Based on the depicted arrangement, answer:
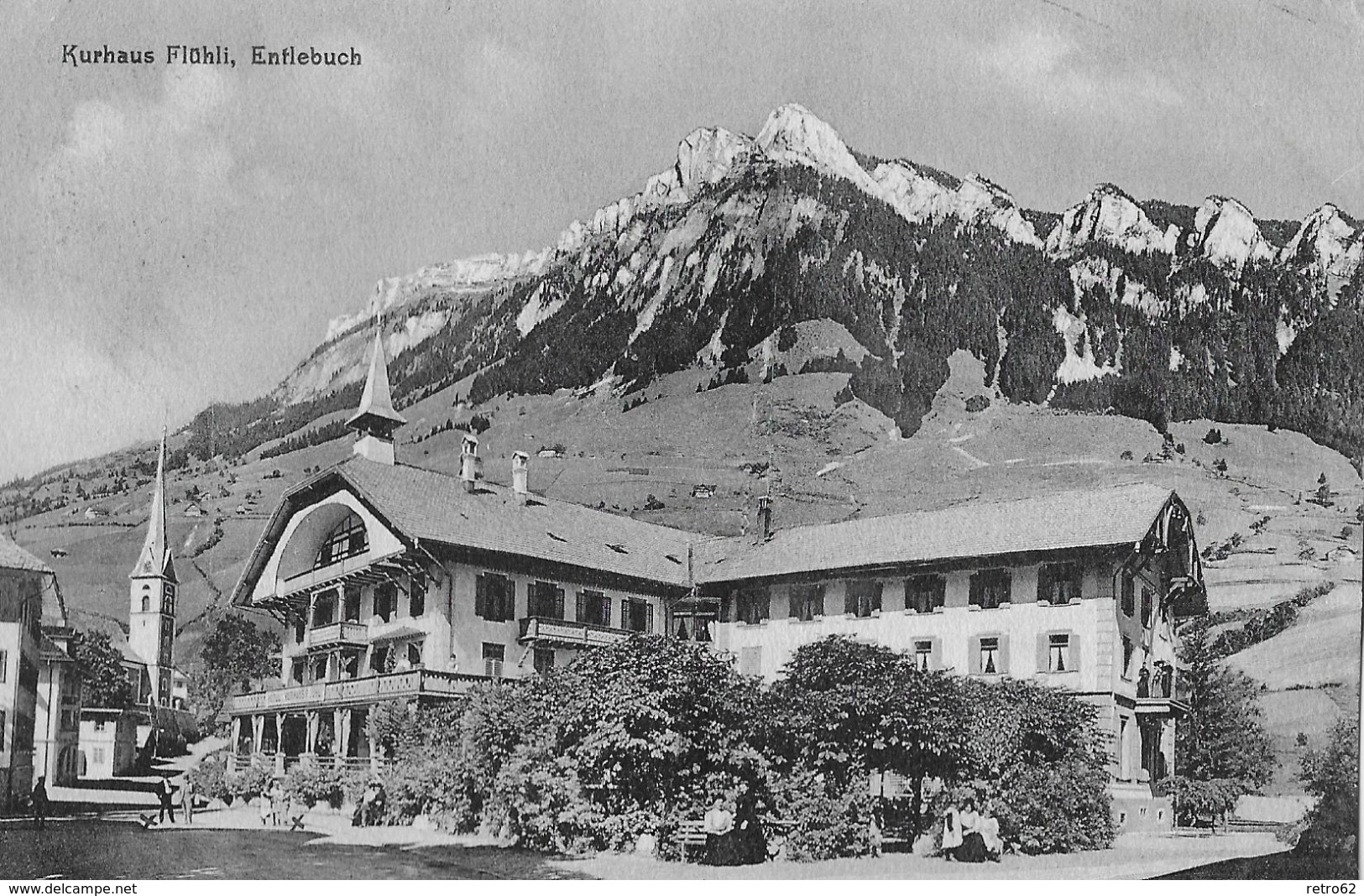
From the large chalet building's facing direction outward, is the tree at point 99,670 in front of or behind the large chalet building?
in front

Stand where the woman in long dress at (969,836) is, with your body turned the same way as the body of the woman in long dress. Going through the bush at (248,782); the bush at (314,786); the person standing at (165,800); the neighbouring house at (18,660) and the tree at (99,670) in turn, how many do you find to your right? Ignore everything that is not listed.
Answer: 5

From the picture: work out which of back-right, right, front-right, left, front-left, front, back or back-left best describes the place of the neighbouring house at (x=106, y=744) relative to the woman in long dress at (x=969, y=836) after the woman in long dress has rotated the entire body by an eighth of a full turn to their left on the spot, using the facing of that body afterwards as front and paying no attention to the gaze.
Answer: back-right

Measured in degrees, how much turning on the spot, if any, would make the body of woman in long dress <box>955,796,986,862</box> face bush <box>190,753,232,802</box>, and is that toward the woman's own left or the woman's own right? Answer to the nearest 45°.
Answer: approximately 90° to the woman's own right

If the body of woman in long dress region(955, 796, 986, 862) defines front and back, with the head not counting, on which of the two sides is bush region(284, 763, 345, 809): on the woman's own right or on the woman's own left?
on the woman's own right

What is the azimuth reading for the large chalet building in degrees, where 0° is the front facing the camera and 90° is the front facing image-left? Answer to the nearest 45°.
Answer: approximately 45°

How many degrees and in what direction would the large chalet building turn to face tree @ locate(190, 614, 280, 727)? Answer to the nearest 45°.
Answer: approximately 45° to its right

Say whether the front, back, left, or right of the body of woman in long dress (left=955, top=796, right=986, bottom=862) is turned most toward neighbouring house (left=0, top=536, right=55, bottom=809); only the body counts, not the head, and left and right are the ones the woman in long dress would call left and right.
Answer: right

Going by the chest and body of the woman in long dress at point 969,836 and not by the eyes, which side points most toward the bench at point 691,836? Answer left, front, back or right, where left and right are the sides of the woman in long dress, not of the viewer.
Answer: right
